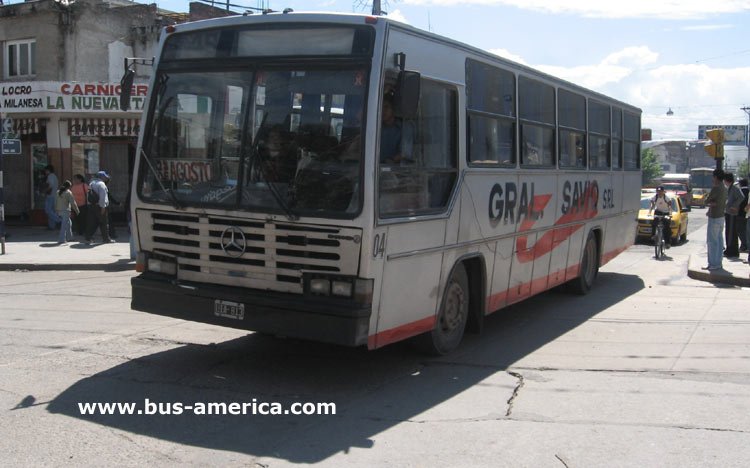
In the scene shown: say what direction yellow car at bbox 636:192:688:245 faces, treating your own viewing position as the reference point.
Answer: facing the viewer

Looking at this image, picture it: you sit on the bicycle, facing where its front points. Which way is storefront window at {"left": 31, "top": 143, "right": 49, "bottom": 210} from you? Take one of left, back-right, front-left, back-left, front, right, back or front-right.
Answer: right

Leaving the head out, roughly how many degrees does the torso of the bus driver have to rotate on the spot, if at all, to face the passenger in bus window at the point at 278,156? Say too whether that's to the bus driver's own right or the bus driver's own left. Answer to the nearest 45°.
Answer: approximately 45° to the bus driver's own right

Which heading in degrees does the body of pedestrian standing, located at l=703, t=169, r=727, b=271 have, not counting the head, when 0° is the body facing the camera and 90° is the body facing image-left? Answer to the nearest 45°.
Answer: approximately 90°

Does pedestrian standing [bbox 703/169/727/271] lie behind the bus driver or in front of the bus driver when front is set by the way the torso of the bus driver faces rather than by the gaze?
behind

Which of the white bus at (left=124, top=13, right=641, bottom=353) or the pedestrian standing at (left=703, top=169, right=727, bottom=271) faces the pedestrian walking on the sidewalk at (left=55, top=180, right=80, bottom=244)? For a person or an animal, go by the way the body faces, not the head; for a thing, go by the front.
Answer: the pedestrian standing at (left=703, top=169, right=727, bottom=271)

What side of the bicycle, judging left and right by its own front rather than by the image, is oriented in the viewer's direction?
front

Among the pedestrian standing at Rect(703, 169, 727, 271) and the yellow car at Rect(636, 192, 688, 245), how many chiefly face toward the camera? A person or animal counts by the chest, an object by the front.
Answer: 1

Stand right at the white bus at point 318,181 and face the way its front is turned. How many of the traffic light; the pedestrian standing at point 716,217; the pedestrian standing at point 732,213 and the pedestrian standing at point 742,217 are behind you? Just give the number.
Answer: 4

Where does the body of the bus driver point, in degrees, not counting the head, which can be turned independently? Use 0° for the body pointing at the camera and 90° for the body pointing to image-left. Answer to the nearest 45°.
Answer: approximately 45°

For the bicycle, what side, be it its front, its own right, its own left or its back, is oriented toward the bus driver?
front

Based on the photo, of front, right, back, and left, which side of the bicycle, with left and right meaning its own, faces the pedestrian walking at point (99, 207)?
right
